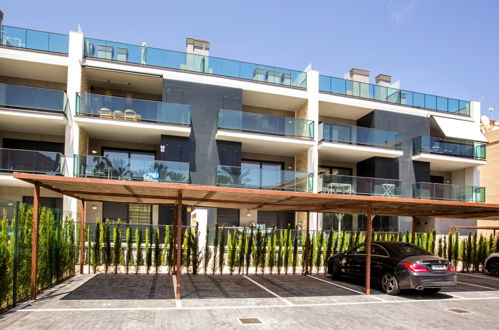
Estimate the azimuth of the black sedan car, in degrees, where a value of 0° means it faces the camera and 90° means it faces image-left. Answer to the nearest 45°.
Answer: approximately 135°

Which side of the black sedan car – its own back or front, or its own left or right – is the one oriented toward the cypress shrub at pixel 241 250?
front

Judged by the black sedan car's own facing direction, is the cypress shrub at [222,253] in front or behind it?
in front

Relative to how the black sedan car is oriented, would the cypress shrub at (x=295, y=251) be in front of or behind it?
in front
